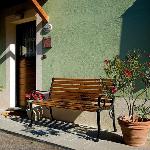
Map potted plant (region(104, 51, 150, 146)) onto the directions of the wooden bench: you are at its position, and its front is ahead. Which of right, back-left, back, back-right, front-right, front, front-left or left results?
left

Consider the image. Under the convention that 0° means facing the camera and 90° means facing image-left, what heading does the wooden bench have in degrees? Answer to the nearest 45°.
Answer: approximately 45°
